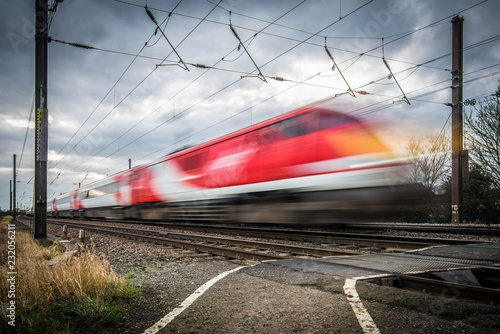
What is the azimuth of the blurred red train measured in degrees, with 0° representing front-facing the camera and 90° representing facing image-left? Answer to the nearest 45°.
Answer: approximately 315°

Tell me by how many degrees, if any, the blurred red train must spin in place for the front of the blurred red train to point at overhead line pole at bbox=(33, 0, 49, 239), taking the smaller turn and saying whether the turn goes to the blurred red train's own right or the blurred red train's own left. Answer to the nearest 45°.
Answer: approximately 135° to the blurred red train's own right
